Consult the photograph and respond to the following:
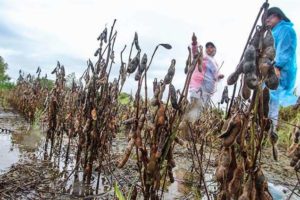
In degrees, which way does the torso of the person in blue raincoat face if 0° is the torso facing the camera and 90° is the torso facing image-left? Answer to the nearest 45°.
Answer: approximately 90°

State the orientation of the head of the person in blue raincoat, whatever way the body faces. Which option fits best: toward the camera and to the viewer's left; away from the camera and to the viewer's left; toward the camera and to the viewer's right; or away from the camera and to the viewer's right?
toward the camera and to the viewer's left
